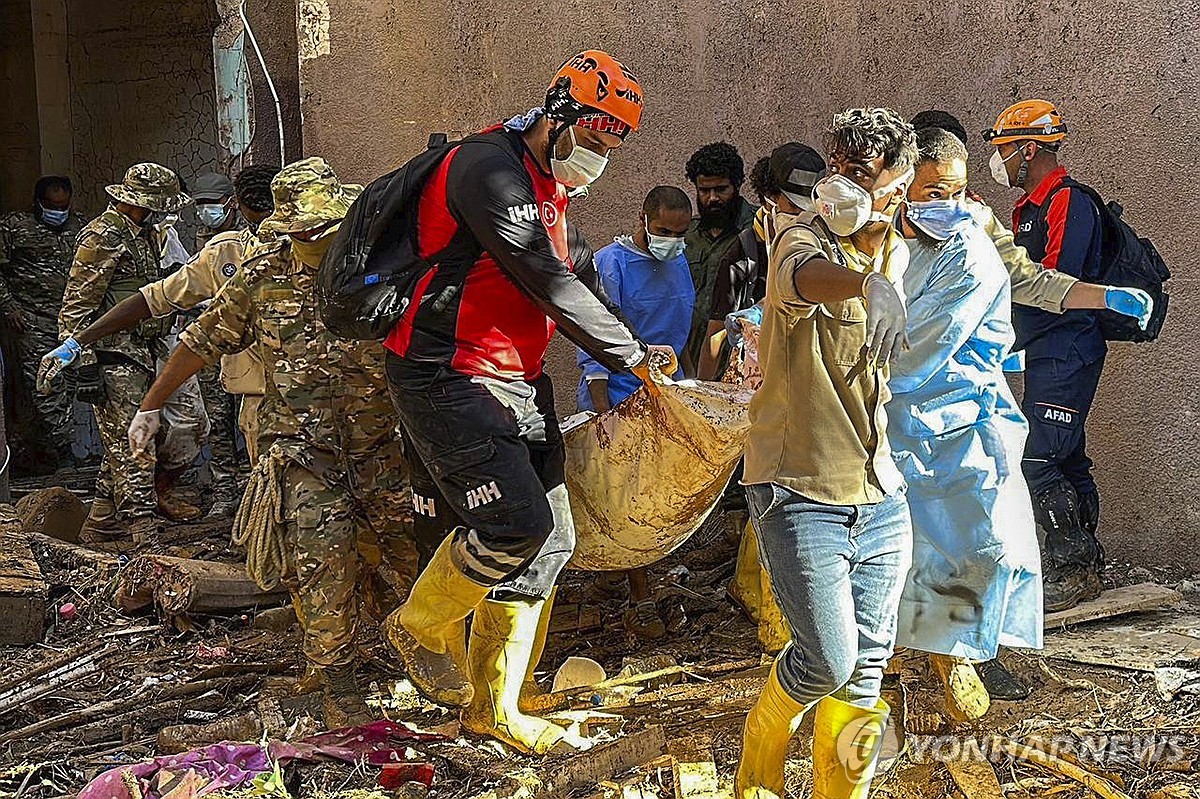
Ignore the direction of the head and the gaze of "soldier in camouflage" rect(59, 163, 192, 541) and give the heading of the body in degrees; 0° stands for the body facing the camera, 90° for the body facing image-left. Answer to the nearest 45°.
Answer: approximately 315°

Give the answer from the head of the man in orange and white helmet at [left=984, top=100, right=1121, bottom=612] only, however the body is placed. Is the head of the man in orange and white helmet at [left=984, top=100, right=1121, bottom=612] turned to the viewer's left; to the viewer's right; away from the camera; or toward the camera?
to the viewer's left

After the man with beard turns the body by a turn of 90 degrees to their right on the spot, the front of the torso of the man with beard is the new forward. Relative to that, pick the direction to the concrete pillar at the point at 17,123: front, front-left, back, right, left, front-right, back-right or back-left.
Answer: front-right

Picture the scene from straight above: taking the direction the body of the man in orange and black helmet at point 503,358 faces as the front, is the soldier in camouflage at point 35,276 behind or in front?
behind
